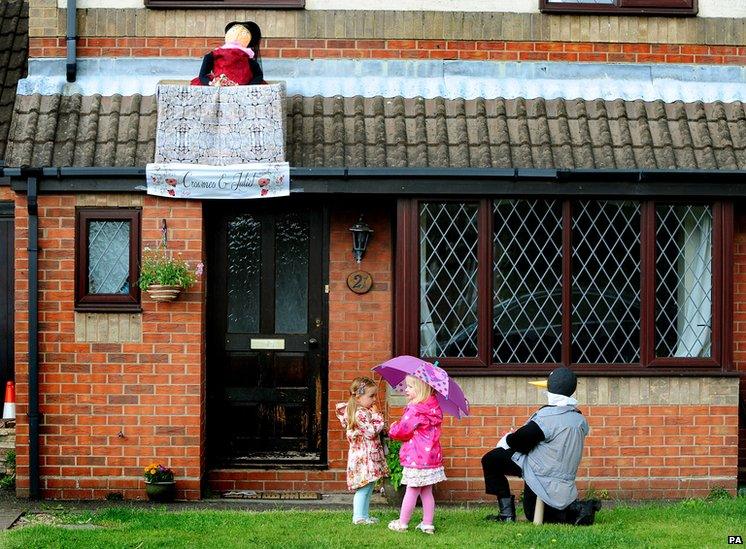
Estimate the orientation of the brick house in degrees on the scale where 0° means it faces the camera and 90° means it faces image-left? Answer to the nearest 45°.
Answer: approximately 0°

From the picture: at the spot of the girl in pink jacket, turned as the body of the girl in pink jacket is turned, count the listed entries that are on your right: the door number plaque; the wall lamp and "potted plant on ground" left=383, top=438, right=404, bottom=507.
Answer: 3
